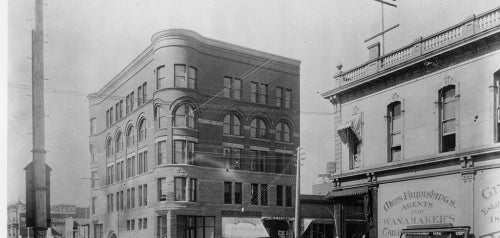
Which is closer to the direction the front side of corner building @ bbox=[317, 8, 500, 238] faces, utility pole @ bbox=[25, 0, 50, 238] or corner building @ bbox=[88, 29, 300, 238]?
the utility pole

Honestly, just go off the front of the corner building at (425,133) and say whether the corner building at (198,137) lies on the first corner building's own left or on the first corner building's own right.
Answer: on the first corner building's own right

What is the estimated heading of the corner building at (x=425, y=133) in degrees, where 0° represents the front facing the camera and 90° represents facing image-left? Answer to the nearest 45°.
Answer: approximately 45°

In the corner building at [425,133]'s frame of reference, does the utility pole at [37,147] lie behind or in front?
in front
